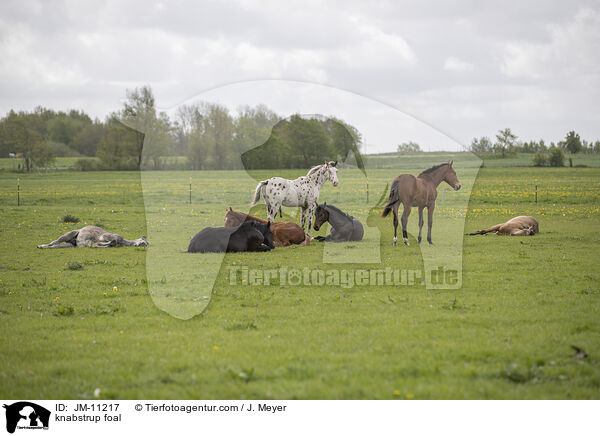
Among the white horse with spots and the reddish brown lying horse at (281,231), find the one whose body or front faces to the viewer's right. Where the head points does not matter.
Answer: the white horse with spots

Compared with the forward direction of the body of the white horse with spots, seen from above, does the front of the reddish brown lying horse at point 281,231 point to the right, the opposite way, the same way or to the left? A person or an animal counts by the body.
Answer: the opposite way

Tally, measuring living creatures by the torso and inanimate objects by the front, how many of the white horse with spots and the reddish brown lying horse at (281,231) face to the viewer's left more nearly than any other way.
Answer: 1

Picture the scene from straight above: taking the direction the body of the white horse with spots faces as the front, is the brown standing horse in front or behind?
in front

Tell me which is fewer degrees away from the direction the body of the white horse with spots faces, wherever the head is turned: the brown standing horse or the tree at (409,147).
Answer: the brown standing horse

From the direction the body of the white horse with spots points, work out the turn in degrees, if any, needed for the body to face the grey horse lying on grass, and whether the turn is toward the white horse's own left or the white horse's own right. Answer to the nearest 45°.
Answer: approximately 180°

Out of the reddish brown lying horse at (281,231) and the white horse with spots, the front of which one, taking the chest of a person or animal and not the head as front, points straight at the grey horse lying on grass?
the reddish brown lying horse

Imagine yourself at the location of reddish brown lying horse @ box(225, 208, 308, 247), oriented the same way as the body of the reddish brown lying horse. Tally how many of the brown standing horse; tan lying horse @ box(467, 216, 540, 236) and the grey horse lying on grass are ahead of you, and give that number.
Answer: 1

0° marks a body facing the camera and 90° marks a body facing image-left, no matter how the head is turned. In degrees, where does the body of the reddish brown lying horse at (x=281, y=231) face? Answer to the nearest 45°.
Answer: approximately 90°

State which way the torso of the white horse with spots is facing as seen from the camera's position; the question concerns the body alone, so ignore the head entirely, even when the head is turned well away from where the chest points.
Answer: to the viewer's right
